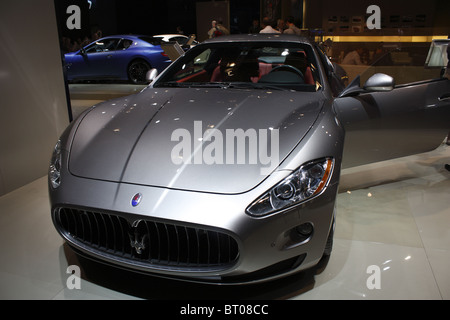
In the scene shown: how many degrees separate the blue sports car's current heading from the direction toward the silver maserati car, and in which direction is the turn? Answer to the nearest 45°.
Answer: approximately 90° to its left

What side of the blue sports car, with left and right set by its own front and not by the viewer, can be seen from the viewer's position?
left

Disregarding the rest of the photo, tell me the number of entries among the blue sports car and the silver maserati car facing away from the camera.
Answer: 0

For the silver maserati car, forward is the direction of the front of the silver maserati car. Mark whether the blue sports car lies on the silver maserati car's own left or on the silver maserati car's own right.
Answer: on the silver maserati car's own right

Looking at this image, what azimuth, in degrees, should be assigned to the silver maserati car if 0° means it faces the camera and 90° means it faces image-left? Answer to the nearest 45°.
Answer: approximately 45°
